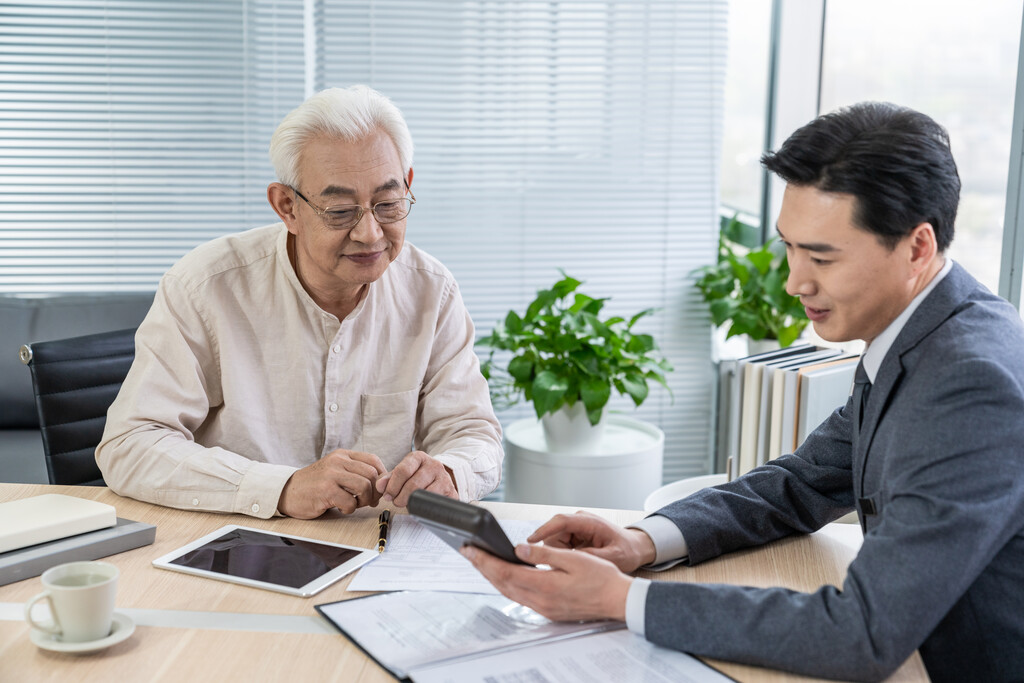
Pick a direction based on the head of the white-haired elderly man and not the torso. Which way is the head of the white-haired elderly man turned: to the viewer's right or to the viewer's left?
to the viewer's right

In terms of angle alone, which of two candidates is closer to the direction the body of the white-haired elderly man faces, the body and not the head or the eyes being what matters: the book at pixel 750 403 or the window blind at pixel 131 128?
the book

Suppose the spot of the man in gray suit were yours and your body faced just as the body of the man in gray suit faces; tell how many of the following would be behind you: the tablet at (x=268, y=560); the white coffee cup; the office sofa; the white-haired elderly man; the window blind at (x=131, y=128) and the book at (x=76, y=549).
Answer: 0

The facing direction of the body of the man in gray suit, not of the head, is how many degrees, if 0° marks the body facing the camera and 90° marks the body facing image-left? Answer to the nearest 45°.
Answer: approximately 90°

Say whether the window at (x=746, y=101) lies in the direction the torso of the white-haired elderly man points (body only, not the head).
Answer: no

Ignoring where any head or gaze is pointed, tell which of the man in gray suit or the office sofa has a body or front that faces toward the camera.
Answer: the office sofa

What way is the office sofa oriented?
toward the camera

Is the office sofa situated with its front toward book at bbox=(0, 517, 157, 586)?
yes

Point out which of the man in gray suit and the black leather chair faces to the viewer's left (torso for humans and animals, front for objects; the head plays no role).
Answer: the man in gray suit
